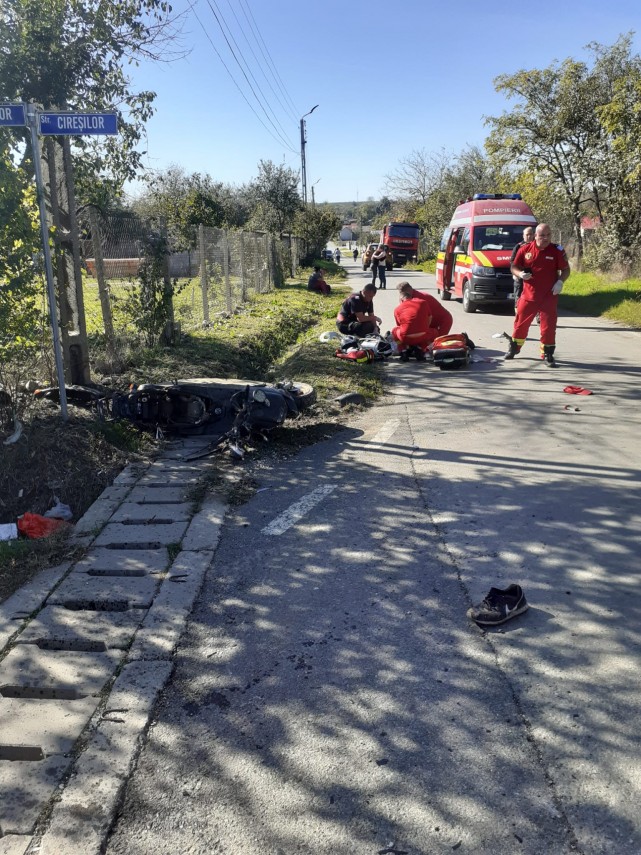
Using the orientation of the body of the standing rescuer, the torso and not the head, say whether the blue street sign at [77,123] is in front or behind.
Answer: in front

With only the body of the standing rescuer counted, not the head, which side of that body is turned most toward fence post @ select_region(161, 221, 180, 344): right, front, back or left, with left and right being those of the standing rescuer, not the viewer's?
right

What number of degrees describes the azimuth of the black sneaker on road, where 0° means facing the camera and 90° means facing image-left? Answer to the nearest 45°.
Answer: approximately 45°

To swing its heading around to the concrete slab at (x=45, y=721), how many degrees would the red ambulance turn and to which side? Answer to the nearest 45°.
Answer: approximately 45° to its right

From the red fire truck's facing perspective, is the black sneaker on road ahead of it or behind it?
ahead

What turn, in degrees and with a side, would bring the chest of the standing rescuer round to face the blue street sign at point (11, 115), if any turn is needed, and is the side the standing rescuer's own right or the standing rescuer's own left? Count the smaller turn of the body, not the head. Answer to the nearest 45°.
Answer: approximately 45° to the standing rescuer's own right

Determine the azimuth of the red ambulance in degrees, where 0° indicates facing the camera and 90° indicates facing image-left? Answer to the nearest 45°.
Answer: approximately 315°

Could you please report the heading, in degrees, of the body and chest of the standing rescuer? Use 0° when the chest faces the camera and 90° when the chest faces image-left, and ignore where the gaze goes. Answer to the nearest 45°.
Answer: approximately 0°

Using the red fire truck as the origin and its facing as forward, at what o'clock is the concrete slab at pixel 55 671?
The concrete slab is roughly at 12 o'clock from the red fire truck.

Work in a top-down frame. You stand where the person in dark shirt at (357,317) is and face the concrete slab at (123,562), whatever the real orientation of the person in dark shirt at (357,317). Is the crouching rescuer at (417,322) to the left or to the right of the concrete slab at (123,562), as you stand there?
left

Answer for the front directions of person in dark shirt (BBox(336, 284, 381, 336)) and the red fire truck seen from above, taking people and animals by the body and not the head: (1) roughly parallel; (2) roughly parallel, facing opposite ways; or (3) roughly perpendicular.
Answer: roughly perpendicular

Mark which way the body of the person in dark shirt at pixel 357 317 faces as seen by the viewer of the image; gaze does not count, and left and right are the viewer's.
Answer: facing to the right of the viewer

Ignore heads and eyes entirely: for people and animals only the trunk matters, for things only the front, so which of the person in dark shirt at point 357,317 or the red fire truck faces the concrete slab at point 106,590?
the red fire truck

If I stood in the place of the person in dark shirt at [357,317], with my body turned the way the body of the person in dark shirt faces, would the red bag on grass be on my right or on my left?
on my right

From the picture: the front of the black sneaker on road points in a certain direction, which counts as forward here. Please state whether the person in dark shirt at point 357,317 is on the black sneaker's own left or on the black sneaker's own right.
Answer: on the black sneaker's own right

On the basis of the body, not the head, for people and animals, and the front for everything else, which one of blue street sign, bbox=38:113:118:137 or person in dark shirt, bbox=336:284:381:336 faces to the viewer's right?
the person in dark shirt
